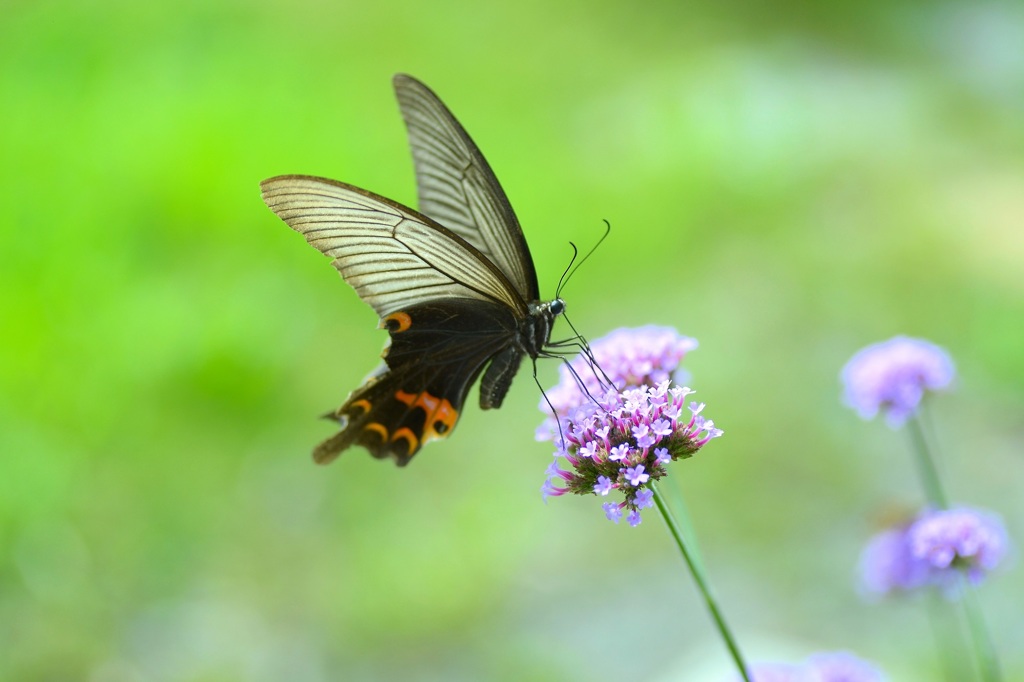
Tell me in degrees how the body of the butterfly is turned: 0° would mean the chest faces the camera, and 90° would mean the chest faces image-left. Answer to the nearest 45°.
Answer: approximately 270°

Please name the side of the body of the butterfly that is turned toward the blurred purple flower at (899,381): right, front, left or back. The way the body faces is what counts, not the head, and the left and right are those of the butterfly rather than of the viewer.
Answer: front

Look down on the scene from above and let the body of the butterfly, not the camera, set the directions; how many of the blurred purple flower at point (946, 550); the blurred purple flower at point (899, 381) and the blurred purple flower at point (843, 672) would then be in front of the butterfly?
3

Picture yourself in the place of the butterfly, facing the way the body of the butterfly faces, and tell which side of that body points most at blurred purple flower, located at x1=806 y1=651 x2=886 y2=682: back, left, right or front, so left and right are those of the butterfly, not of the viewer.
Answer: front
